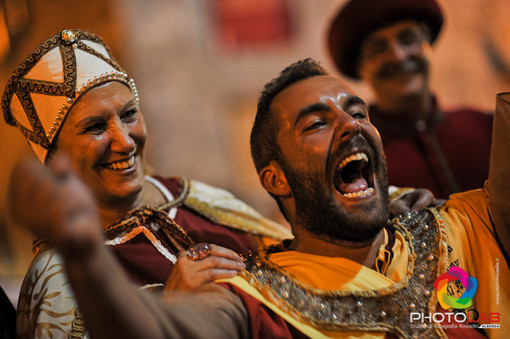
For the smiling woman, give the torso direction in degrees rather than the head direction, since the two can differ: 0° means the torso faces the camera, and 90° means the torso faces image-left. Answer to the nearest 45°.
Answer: approximately 315°
